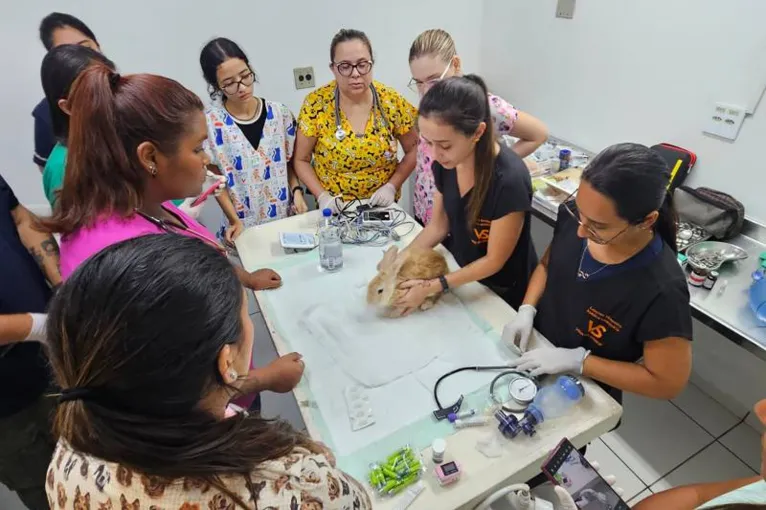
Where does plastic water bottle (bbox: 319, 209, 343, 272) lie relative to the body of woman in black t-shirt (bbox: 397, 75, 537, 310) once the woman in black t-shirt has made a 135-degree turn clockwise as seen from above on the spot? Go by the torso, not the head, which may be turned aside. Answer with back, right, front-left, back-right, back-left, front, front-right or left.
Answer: left

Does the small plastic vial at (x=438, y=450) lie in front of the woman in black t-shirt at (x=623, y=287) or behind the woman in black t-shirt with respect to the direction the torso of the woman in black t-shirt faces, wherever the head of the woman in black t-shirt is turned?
in front

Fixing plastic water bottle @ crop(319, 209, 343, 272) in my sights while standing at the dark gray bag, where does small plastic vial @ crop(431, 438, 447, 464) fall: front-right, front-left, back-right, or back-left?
front-left

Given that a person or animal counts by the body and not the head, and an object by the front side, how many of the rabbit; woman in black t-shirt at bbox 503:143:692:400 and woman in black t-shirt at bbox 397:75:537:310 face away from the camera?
0

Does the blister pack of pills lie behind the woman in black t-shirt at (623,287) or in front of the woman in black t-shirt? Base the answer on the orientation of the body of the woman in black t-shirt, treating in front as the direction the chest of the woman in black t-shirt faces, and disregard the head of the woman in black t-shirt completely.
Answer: in front

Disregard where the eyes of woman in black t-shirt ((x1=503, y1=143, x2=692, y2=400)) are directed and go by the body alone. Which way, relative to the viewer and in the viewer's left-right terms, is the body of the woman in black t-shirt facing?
facing the viewer and to the left of the viewer

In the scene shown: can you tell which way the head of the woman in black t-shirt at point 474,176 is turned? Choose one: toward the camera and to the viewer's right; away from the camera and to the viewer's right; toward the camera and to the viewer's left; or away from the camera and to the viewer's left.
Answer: toward the camera and to the viewer's left

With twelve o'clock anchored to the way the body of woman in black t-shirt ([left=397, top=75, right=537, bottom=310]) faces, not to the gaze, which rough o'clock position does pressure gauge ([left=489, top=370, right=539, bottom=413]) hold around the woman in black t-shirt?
The pressure gauge is roughly at 10 o'clock from the woman in black t-shirt.

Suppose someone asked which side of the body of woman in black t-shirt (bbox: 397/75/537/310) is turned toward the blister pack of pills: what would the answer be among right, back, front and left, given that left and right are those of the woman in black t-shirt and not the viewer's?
front

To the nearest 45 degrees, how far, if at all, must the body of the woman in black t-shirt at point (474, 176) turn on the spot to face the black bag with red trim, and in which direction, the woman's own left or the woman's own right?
approximately 180°
